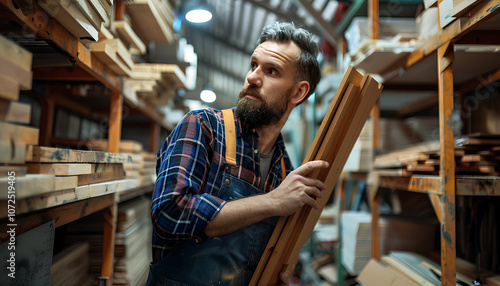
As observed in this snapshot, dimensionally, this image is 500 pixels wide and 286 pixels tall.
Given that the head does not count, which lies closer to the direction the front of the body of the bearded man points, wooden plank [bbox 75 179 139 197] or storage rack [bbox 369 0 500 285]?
the storage rack

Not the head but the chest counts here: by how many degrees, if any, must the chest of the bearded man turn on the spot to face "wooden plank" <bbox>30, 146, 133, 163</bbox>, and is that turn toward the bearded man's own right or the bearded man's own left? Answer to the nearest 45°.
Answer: approximately 135° to the bearded man's own right

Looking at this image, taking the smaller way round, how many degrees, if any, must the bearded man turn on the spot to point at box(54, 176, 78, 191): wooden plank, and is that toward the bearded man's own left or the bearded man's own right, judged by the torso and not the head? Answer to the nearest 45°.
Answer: approximately 135° to the bearded man's own right

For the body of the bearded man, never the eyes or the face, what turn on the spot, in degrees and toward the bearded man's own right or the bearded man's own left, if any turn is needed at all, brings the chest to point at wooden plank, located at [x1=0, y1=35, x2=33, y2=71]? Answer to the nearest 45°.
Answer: approximately 90° to the bearded man's own right

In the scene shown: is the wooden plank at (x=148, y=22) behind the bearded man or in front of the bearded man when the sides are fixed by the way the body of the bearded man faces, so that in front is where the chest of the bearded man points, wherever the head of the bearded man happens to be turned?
behind

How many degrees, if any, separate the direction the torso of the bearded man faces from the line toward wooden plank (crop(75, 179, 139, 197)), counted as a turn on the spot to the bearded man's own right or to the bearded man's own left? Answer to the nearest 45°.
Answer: approximately 135° to the bearded man's own right

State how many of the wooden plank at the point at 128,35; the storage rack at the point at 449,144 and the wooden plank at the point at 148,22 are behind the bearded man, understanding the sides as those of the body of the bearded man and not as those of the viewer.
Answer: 2

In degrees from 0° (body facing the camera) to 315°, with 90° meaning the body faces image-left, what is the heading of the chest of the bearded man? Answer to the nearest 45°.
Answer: approximately 315°

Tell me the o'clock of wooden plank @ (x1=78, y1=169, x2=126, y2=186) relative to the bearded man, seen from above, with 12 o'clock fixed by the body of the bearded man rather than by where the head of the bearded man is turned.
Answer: The wooden plank is roughly at 5 o'clock from the bearded man.

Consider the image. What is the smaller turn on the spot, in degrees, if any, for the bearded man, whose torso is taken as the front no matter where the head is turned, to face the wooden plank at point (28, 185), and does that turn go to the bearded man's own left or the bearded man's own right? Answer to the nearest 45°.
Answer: approximately 90° to the bearded man's own right

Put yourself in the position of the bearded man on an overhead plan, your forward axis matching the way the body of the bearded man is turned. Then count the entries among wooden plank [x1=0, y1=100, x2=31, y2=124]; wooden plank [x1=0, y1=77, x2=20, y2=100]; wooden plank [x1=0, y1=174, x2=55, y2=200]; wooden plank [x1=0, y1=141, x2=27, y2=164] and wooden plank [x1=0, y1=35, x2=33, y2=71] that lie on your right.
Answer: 5

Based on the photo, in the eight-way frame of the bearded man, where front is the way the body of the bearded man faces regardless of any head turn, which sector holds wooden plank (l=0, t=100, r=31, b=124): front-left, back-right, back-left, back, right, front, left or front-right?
right

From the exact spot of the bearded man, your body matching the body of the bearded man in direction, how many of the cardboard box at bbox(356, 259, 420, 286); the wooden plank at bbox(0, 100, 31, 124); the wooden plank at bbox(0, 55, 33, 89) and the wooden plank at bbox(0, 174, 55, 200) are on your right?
3

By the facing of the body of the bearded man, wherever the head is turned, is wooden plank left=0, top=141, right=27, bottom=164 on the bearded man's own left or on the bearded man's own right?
on the bearded man's own right

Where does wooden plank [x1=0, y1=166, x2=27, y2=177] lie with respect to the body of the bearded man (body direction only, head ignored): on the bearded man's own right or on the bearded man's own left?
on the bearded man's own right

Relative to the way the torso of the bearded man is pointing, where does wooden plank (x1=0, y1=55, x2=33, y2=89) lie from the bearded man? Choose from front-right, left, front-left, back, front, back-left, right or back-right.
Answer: right

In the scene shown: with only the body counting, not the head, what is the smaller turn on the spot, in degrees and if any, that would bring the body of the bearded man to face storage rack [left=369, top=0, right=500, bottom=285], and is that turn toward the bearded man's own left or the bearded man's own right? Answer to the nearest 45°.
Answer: approximately 45° to the bearded man's own left
